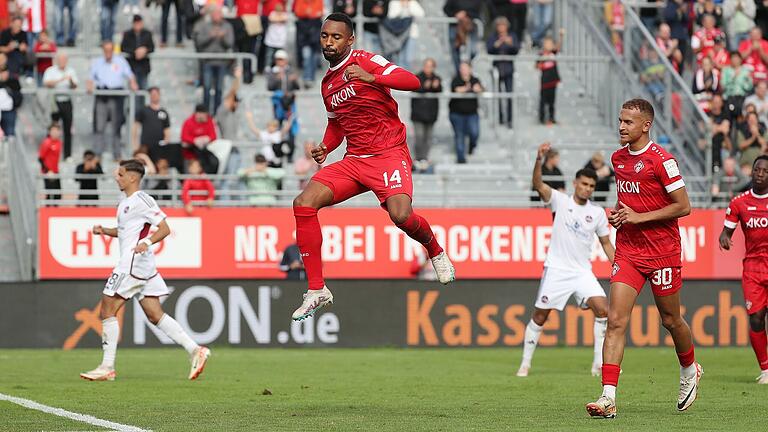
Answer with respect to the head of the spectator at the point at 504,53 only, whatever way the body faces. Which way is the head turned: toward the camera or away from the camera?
toward the camera

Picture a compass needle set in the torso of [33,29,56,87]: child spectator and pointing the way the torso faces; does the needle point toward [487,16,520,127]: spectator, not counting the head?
no

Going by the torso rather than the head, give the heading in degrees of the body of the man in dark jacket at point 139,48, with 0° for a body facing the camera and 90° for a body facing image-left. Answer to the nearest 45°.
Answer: approximately 0°

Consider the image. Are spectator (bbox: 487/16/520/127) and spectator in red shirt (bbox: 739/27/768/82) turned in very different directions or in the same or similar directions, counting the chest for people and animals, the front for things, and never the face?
same or similar directions

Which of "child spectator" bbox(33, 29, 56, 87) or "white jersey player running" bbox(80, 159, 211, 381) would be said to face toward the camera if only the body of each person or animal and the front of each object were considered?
the child spectator

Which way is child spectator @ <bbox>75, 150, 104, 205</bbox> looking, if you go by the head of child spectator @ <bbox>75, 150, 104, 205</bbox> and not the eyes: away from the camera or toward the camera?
toward the camera

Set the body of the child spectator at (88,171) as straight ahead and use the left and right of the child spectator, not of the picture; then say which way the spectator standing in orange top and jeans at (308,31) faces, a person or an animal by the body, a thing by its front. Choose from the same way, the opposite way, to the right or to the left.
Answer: the same way

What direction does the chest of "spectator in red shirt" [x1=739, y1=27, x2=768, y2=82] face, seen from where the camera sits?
toward the camera

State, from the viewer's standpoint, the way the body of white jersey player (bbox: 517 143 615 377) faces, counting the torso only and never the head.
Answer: toward the camera

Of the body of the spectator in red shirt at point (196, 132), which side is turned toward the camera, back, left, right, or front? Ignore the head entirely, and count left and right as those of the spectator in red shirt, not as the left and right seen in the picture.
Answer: front

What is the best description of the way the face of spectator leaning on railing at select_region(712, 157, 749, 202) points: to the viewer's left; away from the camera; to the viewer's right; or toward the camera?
toward the camera

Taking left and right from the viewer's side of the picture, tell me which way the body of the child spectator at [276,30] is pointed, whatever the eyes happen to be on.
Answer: facing the viewer

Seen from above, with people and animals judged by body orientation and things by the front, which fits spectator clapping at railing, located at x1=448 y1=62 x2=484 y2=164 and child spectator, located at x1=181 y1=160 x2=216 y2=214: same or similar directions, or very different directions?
same or similar directions

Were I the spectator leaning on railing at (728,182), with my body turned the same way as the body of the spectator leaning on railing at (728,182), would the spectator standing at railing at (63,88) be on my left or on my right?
on my right
